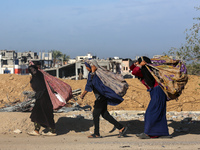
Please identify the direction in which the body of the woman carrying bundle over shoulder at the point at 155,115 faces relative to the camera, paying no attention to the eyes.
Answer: to the viewer's left

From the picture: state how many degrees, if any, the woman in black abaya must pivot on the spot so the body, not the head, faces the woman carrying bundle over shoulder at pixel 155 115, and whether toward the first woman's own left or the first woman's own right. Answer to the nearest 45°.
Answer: approximately 135° to the first woman's own left

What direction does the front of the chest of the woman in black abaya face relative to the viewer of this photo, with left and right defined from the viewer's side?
facing to the left of the viewer

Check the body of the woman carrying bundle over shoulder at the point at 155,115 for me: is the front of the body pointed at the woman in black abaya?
yes

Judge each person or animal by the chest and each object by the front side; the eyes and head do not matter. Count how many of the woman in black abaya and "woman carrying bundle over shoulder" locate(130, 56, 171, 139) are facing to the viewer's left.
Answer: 2

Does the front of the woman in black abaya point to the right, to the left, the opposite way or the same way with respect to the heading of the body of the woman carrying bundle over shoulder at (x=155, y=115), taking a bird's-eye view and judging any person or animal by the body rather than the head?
the same way
